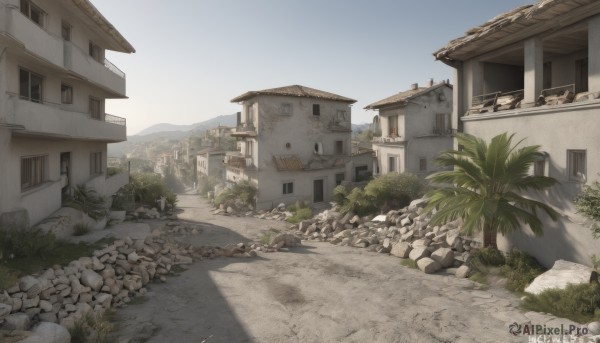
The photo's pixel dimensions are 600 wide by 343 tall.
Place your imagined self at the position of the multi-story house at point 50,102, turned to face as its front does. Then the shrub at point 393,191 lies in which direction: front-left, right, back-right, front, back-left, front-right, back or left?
front-left

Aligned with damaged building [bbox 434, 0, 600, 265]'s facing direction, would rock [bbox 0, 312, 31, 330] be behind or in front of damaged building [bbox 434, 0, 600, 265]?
in front

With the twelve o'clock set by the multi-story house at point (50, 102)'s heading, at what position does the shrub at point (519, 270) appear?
The shrub is roughly at 12 o'clock from the multi-story house.

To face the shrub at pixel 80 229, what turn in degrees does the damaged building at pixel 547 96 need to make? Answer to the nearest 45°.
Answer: approximately 45° to its right

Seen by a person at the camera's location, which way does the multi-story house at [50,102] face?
facing the viewer and to the right of the viewer

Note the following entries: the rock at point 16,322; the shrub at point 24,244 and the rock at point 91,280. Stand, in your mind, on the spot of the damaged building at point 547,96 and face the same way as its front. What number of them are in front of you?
3

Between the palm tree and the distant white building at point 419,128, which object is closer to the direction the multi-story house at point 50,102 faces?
the palm tree

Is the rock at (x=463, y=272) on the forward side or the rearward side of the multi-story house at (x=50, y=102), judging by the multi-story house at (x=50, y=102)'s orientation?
on the forward side

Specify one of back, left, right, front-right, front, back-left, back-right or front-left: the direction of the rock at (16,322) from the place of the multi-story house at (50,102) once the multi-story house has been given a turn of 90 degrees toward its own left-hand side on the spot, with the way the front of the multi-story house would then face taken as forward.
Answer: back-right

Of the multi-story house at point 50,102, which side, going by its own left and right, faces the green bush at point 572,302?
front

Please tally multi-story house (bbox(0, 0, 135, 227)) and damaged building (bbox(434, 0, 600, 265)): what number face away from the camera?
0

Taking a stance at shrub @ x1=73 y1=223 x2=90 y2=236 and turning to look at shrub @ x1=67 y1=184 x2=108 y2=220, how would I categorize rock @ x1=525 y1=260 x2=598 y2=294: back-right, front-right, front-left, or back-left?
back-right

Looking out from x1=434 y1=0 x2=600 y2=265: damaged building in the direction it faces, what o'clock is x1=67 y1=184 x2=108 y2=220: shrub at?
The shrub is roughly at 1 o'clock from the damaged building.

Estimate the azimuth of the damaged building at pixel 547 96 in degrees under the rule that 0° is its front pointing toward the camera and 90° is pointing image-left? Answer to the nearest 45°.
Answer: approximately 45°

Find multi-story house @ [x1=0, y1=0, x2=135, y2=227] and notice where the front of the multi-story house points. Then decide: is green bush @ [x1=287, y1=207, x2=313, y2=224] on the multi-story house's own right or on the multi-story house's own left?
on the multi-story house's own left

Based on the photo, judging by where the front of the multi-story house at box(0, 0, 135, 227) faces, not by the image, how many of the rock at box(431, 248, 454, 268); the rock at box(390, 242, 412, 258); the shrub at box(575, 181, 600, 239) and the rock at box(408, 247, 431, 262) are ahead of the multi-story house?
4

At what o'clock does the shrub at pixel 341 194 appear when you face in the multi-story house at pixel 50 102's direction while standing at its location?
The shrub is roughly at 10 o'clock from the multi-story house.
